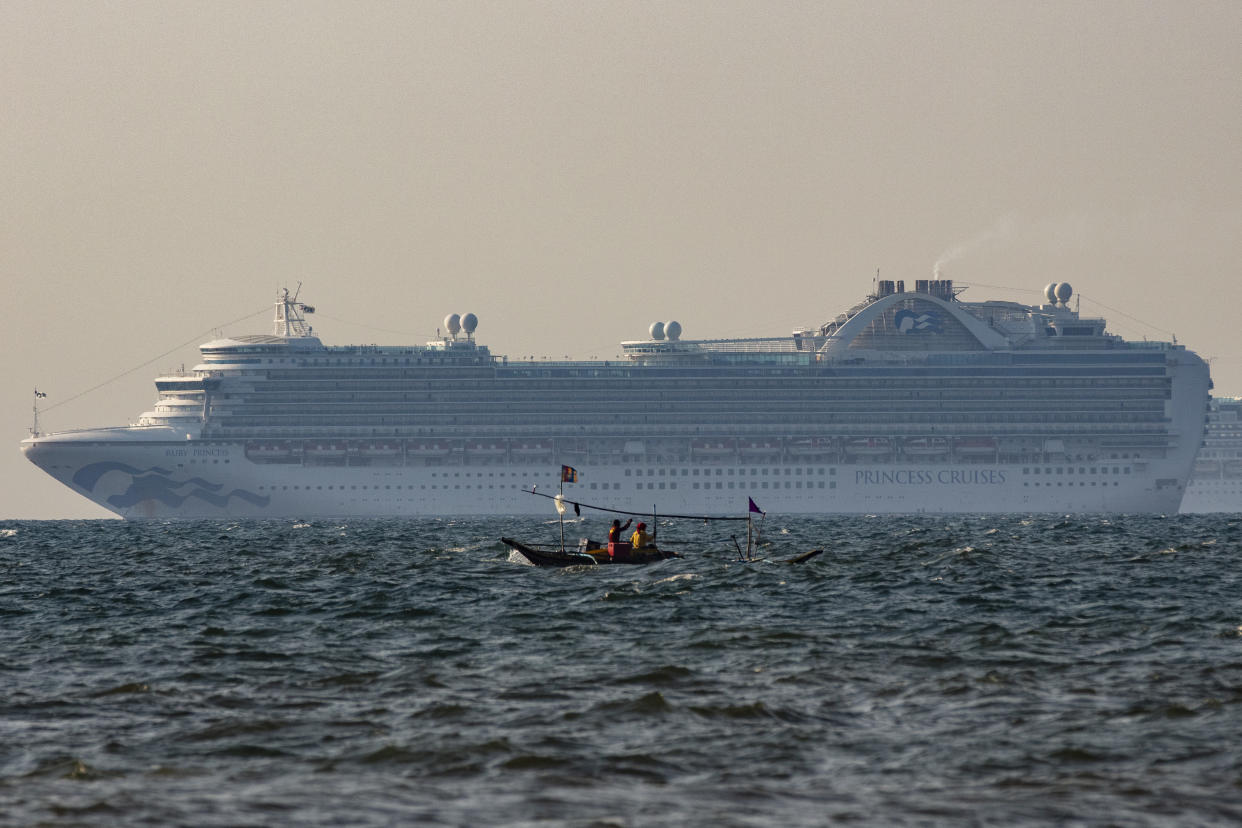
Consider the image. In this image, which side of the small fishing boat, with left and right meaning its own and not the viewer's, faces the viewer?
left
